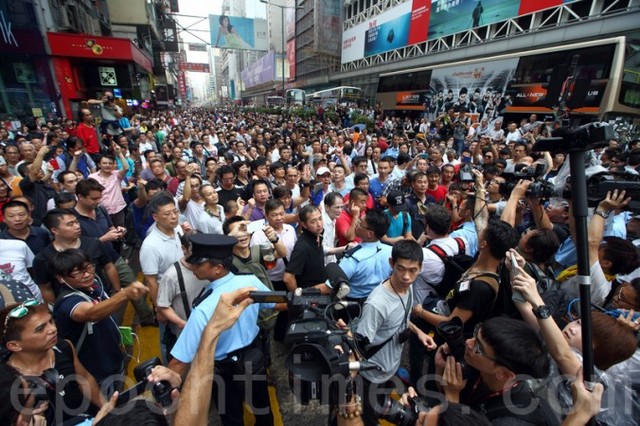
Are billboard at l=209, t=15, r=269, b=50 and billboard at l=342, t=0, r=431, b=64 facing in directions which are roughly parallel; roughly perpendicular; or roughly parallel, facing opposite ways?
roughly perpendicular

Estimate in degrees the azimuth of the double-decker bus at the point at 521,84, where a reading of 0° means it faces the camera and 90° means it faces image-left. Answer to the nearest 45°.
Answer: approximately 315°

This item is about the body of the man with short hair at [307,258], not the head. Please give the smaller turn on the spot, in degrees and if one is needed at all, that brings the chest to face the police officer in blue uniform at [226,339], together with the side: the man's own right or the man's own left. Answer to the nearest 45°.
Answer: approximately 90° to the man's own right

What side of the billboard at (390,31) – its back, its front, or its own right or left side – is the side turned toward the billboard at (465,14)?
left

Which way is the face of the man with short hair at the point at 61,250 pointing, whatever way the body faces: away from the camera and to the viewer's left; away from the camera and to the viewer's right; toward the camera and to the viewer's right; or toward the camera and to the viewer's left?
toward the camera and to the viewer's right

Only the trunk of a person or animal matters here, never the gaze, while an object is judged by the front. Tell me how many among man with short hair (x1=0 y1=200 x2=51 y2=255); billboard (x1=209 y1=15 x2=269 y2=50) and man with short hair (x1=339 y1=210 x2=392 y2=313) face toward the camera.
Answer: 2

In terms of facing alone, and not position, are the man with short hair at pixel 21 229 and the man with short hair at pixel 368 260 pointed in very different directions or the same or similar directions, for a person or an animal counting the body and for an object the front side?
very different directions

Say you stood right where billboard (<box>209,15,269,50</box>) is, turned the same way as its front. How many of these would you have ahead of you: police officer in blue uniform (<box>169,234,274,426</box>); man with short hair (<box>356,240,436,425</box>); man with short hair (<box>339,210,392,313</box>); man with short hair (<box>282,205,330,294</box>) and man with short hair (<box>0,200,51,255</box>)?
5

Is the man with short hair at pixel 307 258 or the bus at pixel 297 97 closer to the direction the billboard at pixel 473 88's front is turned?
the man with short hair

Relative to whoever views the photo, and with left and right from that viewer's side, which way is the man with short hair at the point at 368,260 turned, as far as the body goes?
facing away from the viewer and to the left of the viewer

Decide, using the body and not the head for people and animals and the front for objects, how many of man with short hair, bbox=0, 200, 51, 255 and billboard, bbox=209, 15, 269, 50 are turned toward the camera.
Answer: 2
